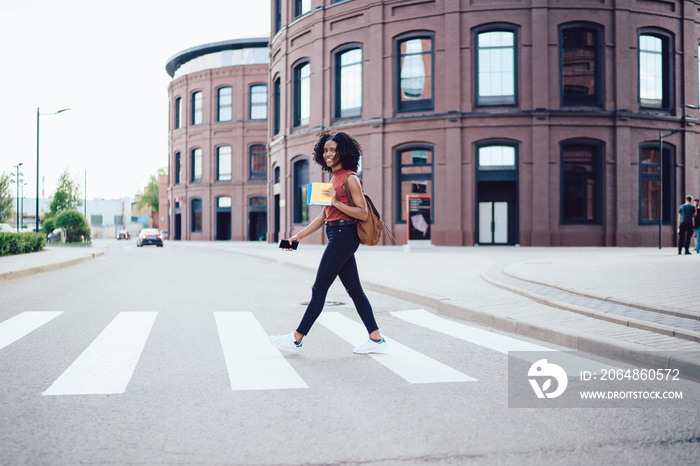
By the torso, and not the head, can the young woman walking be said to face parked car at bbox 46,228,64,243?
no

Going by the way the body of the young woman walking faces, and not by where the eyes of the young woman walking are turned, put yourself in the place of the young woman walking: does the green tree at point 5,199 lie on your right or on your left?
on your right

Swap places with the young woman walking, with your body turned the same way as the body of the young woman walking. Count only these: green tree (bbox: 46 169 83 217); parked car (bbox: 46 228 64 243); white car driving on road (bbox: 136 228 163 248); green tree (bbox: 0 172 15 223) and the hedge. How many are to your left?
0

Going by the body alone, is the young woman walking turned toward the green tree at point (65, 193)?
no

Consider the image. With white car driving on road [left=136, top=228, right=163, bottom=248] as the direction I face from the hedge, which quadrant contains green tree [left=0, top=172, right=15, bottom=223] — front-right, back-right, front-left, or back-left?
front-left

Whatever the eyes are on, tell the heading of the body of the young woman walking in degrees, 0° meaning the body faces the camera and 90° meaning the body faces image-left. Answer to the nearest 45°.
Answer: approximately 90°

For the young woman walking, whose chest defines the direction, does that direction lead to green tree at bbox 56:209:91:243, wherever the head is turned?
no

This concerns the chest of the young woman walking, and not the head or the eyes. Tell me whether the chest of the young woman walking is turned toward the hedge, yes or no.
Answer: no

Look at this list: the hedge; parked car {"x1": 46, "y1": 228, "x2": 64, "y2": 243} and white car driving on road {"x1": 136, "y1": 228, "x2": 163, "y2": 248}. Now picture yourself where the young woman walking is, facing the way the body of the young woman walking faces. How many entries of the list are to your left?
0
